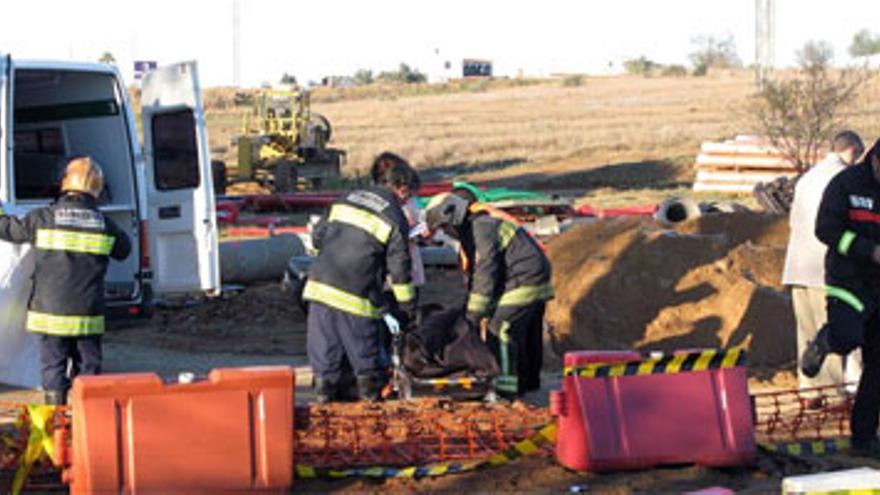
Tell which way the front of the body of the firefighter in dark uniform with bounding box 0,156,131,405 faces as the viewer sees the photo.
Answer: away from the camera

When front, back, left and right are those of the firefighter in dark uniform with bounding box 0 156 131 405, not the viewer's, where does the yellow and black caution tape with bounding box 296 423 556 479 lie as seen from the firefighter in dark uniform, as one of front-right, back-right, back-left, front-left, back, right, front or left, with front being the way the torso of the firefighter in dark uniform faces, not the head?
back-right

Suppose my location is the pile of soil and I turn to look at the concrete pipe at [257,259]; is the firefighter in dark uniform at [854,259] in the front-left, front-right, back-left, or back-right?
back-left

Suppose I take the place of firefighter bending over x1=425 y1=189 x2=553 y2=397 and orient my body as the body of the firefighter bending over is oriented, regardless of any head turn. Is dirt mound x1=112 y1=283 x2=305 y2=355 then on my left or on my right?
on my right

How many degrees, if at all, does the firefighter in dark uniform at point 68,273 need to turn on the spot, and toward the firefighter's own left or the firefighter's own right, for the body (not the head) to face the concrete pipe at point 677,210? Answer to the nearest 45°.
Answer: approximately 45° to the firefighter's own right

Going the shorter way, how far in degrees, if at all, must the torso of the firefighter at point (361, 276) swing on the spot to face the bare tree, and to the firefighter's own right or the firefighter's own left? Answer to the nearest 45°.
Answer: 0° — they already face it

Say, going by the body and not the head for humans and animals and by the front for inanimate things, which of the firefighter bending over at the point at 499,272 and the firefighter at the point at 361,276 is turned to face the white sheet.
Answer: the firefighter bending over

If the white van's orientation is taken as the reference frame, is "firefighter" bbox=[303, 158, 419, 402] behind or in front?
behind

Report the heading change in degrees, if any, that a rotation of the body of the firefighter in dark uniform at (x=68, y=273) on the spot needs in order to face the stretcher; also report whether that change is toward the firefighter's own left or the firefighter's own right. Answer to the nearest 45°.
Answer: approximately 90° to the firefighter's own right

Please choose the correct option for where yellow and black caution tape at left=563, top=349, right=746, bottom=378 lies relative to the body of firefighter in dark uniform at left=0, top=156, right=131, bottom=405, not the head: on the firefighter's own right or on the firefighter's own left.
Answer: on the firefighter's own right

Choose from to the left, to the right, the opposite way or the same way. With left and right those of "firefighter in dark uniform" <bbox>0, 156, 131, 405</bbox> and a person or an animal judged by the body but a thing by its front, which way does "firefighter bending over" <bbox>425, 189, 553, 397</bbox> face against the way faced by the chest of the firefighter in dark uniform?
to the left

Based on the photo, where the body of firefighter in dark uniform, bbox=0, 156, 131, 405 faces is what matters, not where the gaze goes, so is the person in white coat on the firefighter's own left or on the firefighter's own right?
on the firefighter's own right

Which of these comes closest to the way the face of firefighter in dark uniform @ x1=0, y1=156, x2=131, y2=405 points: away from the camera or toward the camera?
away from the camera

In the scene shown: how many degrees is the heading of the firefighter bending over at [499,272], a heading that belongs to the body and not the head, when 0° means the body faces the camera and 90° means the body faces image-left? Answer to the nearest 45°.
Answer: approximately 90°

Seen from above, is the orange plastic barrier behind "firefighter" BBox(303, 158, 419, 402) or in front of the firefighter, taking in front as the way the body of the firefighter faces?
behind

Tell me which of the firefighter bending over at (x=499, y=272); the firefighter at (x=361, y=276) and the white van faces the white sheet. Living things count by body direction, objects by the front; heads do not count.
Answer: the firefighter bending over

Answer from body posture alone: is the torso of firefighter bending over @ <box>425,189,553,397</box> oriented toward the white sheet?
yes

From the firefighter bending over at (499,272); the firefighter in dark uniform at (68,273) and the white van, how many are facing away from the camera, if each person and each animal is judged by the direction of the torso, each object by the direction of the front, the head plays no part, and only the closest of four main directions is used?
2
